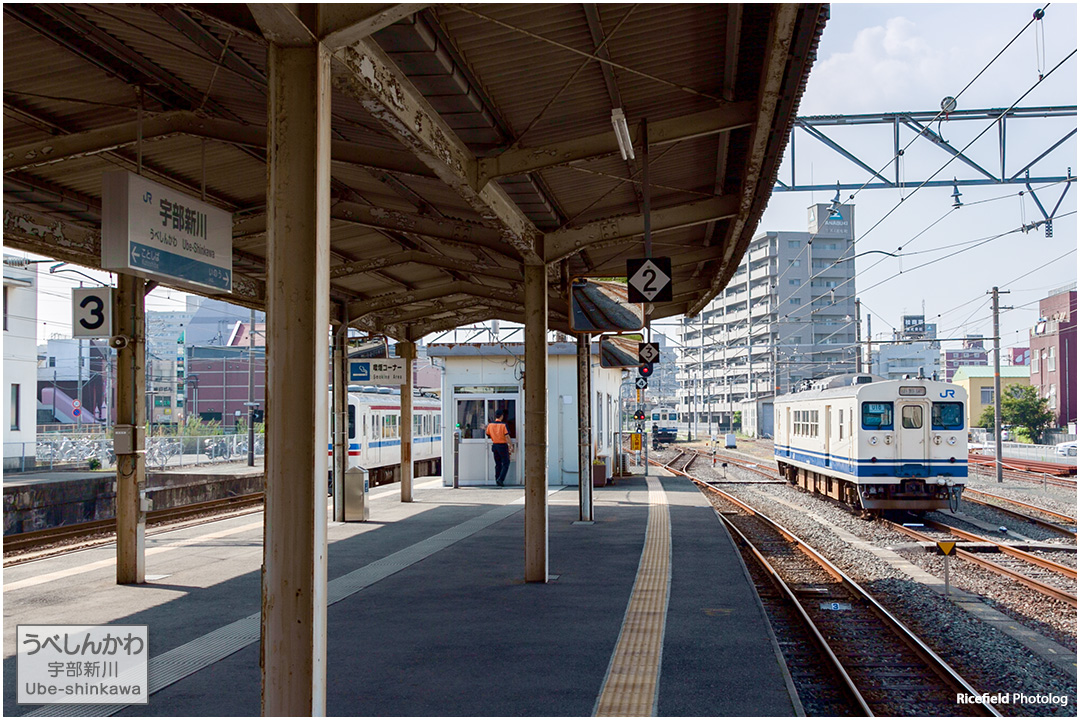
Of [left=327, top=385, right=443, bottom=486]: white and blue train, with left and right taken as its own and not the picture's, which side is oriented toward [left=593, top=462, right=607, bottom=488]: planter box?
left

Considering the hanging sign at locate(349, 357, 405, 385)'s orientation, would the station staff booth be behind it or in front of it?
behind

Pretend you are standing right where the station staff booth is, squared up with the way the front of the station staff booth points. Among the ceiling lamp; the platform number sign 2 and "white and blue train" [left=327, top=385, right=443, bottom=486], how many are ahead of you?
2

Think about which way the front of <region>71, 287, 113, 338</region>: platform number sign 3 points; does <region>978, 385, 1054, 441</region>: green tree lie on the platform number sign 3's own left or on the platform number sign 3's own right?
on the platform number sign 3's own left

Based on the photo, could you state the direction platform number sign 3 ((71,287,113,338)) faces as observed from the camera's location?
facing the viewer

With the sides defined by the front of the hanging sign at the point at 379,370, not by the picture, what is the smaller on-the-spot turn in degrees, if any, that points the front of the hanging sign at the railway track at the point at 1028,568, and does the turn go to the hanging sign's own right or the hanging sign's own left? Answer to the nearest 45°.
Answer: approximately 45° to the hanging sign's own left

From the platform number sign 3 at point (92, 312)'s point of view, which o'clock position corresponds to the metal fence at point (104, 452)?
The metal fence is roughly at 6 o'clock from the platform number sign 3.

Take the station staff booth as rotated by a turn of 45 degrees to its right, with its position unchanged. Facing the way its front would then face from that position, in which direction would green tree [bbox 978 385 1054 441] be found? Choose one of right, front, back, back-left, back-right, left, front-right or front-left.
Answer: back

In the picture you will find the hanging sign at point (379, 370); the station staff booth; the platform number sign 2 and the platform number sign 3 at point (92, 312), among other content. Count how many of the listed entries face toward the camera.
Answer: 4

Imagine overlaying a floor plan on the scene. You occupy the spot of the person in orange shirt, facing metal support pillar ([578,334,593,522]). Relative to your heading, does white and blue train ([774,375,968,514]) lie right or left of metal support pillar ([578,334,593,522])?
left

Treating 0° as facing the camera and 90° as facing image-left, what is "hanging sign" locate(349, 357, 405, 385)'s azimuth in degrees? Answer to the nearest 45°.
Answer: approximately 0°

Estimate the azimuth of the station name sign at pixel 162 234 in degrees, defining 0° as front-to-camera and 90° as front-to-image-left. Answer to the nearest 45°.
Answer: approximately 315°

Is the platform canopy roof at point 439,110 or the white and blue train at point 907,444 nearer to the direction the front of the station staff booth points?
the platform canopy roof

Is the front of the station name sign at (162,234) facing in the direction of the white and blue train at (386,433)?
no

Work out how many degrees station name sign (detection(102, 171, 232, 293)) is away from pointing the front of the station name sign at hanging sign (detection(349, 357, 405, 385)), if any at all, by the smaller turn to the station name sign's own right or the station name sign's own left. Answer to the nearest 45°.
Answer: approximately 135° to the station name sign's own left

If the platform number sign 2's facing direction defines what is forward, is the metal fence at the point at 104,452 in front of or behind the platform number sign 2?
behind
